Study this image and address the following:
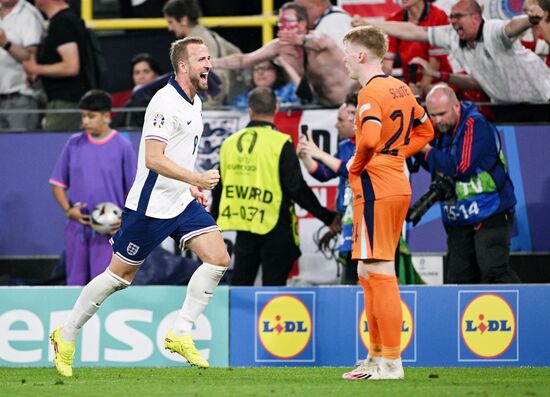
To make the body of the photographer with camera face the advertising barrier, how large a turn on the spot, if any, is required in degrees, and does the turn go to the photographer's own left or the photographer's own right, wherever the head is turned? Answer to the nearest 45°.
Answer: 0° — they already face it

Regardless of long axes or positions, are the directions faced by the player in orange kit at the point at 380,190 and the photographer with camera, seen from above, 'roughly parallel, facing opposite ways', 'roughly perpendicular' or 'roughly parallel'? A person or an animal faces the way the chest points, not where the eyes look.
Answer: roughly perpendicular

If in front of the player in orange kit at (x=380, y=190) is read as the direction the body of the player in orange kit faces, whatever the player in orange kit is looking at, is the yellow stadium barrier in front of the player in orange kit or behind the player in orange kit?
in front

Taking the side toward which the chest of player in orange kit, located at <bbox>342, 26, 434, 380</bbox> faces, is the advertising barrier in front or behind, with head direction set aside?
in front

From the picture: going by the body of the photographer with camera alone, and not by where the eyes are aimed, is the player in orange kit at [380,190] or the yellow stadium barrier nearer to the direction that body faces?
the player in orange kit

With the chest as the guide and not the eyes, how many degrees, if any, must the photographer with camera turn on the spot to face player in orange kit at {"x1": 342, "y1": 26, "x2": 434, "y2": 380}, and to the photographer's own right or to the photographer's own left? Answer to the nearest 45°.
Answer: approximately 45° to the photographer's own left

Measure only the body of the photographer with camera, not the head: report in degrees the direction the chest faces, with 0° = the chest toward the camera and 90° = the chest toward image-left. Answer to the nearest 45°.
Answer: approximately 45°

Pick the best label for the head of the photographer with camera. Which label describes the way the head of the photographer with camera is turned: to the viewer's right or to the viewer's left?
to the viewer's left

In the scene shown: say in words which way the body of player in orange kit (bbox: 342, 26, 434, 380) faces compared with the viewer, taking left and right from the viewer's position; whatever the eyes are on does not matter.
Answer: facing away from the viewer and to the left of the viewer

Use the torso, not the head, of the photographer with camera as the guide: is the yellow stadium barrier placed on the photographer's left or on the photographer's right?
on the photographer's right
